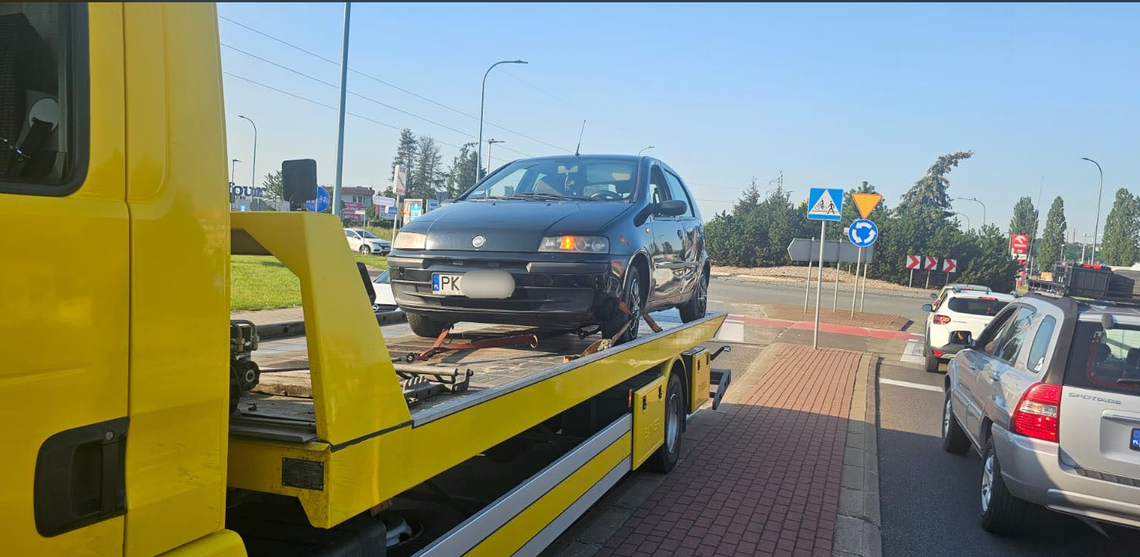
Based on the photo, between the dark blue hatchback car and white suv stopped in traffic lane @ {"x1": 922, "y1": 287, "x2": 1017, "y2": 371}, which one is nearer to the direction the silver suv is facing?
the white suv stopped in traffic lane

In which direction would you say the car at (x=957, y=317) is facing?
away from the camera

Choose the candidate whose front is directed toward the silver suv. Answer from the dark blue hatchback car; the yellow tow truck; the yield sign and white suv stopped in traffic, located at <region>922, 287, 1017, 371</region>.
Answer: the yield sign

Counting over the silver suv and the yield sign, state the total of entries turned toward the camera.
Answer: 1

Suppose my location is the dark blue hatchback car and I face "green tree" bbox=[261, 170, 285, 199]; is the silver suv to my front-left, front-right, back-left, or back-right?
back-right

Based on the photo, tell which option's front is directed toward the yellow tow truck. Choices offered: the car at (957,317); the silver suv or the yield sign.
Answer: the yield sign

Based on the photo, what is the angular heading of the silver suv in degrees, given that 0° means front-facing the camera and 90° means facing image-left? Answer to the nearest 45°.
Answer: approximately 135°

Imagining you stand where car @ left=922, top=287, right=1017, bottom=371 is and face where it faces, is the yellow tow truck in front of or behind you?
behind

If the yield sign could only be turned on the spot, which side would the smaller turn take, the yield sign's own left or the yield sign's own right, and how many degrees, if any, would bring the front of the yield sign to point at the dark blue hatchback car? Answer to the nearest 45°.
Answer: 0° — it already faces it
